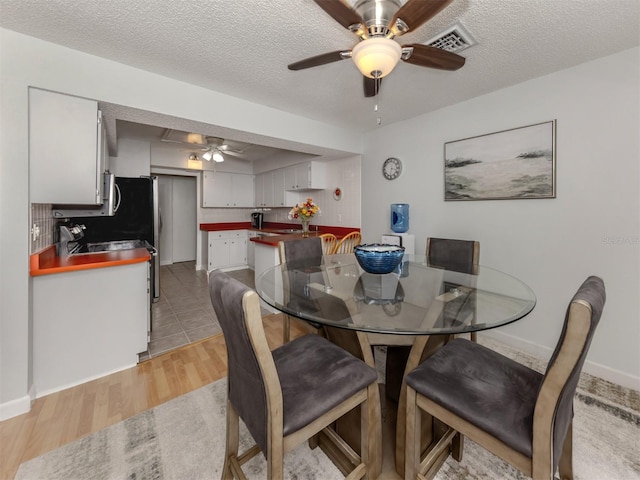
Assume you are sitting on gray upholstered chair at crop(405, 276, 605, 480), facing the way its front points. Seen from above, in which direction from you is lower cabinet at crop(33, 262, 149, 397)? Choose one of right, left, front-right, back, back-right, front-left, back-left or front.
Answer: front-left

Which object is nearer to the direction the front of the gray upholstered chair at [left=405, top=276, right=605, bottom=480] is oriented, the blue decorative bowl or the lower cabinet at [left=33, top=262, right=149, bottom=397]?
the blue decorative bowl

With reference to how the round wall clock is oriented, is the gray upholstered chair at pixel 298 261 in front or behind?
in front

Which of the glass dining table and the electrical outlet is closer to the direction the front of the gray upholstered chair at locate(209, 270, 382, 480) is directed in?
the glass dining table

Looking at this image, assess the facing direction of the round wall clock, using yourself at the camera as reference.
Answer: facing the viewer and to the left of the viewer

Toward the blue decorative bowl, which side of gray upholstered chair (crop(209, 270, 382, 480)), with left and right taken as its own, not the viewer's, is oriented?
front

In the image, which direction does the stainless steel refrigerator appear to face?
to the viewer's right

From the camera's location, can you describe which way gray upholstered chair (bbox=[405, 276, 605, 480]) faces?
facing away from the viewer and to the left of the viewer

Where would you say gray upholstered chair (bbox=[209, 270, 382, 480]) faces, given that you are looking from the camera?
facing away from the viewer and to the right of the viewer

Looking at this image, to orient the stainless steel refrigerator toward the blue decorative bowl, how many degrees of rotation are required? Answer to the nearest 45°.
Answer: approximately 45° to its right

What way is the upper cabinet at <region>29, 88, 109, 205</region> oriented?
to the viewer's right

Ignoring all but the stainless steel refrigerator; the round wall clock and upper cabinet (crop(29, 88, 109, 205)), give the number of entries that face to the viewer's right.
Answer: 2

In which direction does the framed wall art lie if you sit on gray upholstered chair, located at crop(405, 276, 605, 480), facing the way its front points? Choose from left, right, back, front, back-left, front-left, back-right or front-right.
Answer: front-right

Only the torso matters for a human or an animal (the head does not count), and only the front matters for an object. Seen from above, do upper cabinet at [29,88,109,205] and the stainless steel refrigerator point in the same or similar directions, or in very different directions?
same or similar directions

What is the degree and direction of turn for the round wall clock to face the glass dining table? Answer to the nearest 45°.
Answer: approximately 45° to its left
